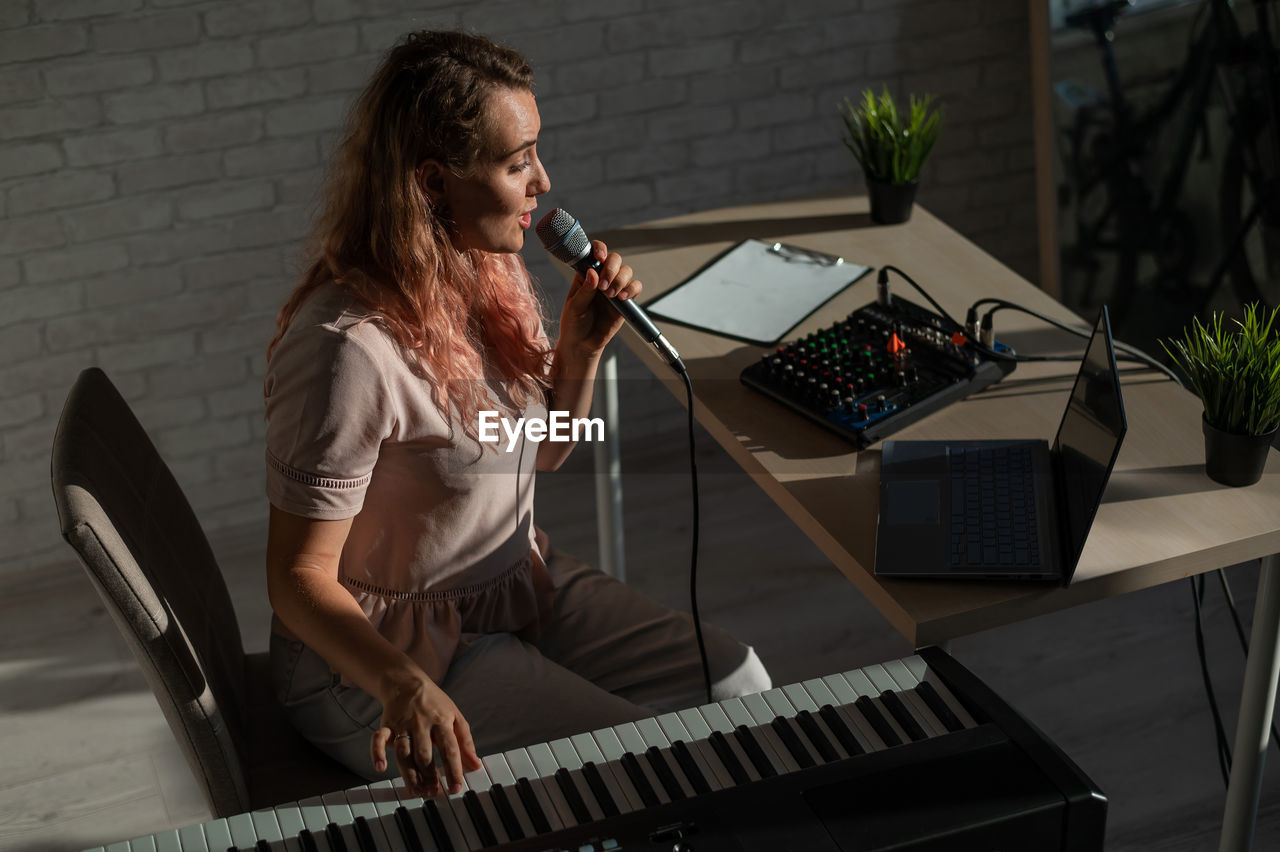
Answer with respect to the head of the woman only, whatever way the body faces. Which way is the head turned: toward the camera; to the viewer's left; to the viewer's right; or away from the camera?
to the viewer's right

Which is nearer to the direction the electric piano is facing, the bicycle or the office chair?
the office chair

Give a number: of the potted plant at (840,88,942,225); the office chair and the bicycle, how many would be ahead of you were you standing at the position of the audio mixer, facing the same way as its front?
1

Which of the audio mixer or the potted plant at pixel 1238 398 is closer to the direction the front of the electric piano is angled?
the audio mixer

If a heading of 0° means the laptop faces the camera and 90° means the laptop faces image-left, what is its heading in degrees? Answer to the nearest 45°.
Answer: approximately 90°

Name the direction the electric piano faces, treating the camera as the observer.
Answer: facing away from the viewer and to the left of the viewer

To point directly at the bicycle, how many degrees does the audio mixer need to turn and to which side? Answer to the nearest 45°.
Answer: approximately 180°

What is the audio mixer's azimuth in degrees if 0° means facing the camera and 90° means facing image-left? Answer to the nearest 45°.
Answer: approximately 45°

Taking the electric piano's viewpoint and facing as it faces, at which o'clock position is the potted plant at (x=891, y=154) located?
The potted plant is roughly at 2 o'clock from the electric piano.
